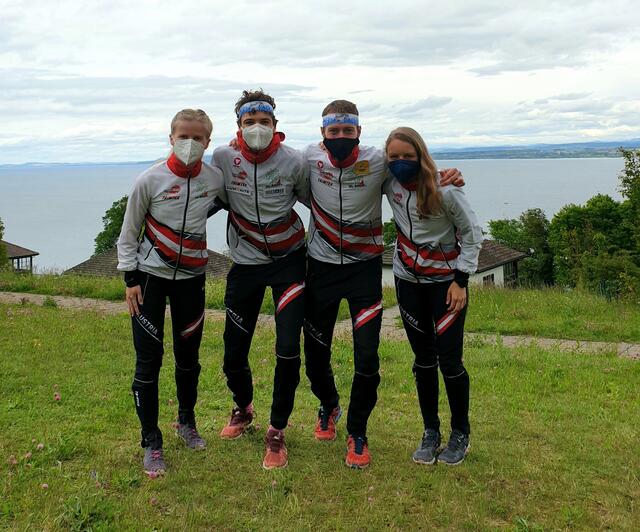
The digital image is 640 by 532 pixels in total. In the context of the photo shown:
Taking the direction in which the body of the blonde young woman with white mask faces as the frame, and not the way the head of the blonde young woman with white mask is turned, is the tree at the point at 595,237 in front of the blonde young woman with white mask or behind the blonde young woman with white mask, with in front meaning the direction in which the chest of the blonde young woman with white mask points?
behind

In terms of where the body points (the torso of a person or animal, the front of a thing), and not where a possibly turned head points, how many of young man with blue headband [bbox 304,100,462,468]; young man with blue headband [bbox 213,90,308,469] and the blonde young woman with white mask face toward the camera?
3

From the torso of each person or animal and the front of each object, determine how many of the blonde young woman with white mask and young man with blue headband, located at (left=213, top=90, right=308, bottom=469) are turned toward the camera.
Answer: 2

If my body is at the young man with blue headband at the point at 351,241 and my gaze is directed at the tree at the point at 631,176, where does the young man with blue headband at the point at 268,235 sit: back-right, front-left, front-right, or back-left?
back-left

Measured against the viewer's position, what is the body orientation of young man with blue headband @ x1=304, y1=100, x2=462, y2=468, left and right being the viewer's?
facing the viewer

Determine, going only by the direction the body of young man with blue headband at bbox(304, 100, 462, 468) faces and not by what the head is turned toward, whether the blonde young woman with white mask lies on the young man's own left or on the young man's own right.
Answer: on the young man's own right

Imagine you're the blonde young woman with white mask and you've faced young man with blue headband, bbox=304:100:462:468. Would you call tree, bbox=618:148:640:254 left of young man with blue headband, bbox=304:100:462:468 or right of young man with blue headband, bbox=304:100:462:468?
left

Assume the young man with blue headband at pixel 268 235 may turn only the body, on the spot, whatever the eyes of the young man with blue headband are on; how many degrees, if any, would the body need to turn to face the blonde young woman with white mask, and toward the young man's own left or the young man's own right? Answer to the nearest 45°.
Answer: approximately 90° to the young man's own right

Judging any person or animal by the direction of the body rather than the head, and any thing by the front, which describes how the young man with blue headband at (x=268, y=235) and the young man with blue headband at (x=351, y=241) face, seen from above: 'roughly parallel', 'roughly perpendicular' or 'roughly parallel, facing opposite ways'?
roughly parallel

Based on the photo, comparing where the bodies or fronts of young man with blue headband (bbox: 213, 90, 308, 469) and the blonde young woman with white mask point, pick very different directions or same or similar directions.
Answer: same or similar directions

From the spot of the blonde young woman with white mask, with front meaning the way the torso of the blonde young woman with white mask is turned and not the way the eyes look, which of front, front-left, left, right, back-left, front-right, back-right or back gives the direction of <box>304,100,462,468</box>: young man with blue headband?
left

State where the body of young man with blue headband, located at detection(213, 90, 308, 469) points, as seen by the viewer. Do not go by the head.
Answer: toward the camera

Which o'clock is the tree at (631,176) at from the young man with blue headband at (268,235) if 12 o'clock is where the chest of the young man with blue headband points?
The tree is roughly at 7 o'clock from the young man with blue headband.

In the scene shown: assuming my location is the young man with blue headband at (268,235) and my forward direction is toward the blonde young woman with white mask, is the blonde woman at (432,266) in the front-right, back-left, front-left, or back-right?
back-left

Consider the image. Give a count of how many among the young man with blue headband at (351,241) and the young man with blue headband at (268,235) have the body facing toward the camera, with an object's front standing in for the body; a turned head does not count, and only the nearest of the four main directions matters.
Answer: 2

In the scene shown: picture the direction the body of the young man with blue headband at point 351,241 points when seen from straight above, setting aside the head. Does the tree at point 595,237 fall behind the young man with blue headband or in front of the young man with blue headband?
behind

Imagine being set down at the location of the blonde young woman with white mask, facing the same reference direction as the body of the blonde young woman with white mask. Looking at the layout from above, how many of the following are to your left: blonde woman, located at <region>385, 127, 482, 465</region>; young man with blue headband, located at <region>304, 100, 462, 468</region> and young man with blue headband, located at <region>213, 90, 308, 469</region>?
3
